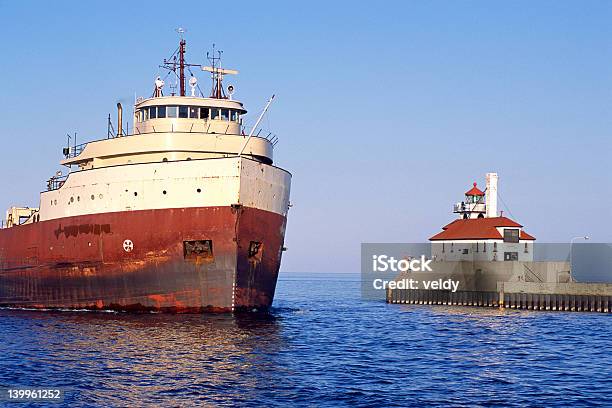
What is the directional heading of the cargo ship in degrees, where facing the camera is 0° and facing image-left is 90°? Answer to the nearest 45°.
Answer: approximately 315°
